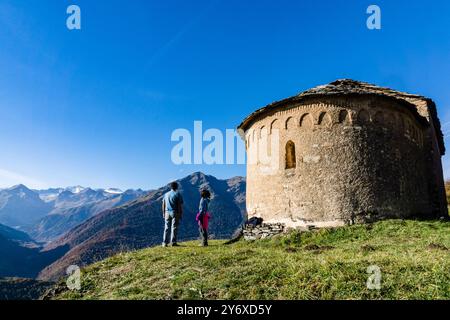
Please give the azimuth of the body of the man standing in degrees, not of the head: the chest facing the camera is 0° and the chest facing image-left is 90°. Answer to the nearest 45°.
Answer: approximately 180°

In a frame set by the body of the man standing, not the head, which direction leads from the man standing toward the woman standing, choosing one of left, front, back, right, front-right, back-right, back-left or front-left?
right

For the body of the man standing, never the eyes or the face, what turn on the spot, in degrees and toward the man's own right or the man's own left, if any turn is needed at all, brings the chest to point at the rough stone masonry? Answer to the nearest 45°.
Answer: approximately 90° to the man's own right
